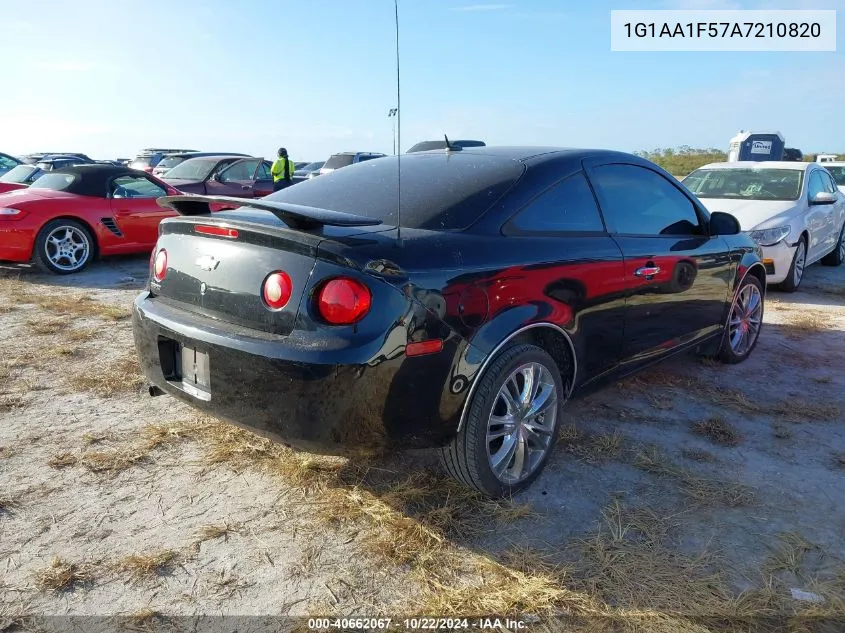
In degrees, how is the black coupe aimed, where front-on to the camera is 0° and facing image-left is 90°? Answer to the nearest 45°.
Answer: approximately 225°

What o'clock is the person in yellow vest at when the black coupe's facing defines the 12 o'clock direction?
The person in yellow vest is roughly at 10 o'clock from the black coupe.

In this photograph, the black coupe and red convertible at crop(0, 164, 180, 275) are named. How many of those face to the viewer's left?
0

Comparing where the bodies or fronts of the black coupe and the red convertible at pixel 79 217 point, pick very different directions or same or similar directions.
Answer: same or similar directions

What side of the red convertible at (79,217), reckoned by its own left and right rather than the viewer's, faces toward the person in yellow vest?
front

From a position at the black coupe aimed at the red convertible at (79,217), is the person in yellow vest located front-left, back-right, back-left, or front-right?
front-right

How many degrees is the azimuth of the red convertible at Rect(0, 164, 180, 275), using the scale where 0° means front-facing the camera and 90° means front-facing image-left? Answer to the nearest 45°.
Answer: approximately 225°

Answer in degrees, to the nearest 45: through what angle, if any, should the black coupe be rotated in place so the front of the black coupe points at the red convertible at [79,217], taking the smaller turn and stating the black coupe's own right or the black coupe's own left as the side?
approximately 90° to the black coupe's own left
